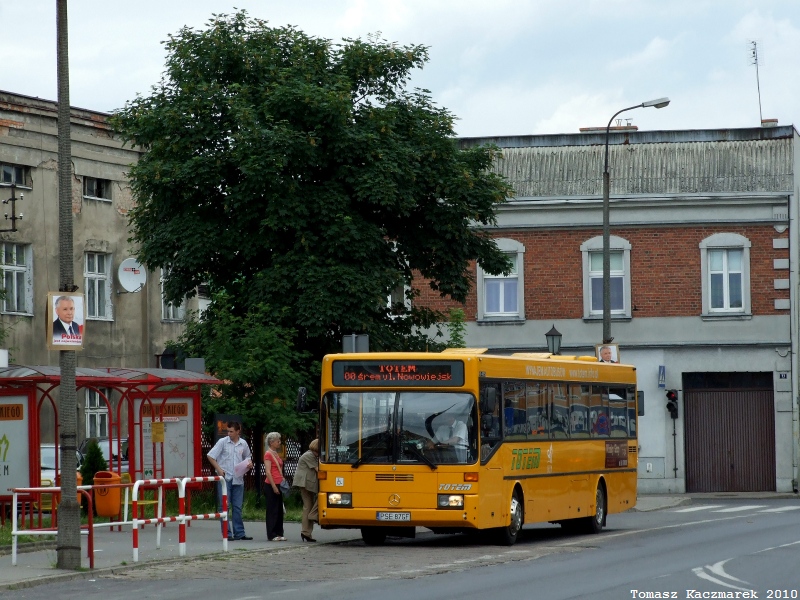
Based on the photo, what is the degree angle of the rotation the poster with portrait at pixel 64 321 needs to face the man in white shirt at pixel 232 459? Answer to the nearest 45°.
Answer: approximately 135° to its left

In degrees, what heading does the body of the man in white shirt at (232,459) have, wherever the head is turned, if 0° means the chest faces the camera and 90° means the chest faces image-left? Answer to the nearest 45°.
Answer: approximately 315°

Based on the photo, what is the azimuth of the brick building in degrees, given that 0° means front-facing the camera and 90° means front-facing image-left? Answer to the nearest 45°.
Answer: approximately 0°

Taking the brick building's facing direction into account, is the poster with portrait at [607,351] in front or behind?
in front

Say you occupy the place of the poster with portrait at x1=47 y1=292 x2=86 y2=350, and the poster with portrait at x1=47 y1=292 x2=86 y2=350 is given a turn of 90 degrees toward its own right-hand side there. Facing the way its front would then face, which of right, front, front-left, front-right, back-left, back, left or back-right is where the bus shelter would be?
right

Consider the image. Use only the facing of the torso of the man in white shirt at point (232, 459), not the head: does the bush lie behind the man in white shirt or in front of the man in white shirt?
behind

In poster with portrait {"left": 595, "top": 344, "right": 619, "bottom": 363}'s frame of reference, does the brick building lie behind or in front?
behind
